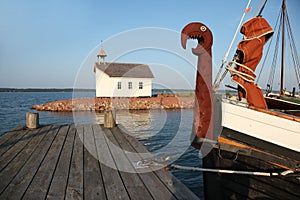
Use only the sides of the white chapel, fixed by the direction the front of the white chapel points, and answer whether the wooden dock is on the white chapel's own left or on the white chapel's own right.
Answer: on the white chapel's own left

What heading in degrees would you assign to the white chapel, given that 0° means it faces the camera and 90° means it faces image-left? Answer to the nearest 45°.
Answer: approximately 45°
